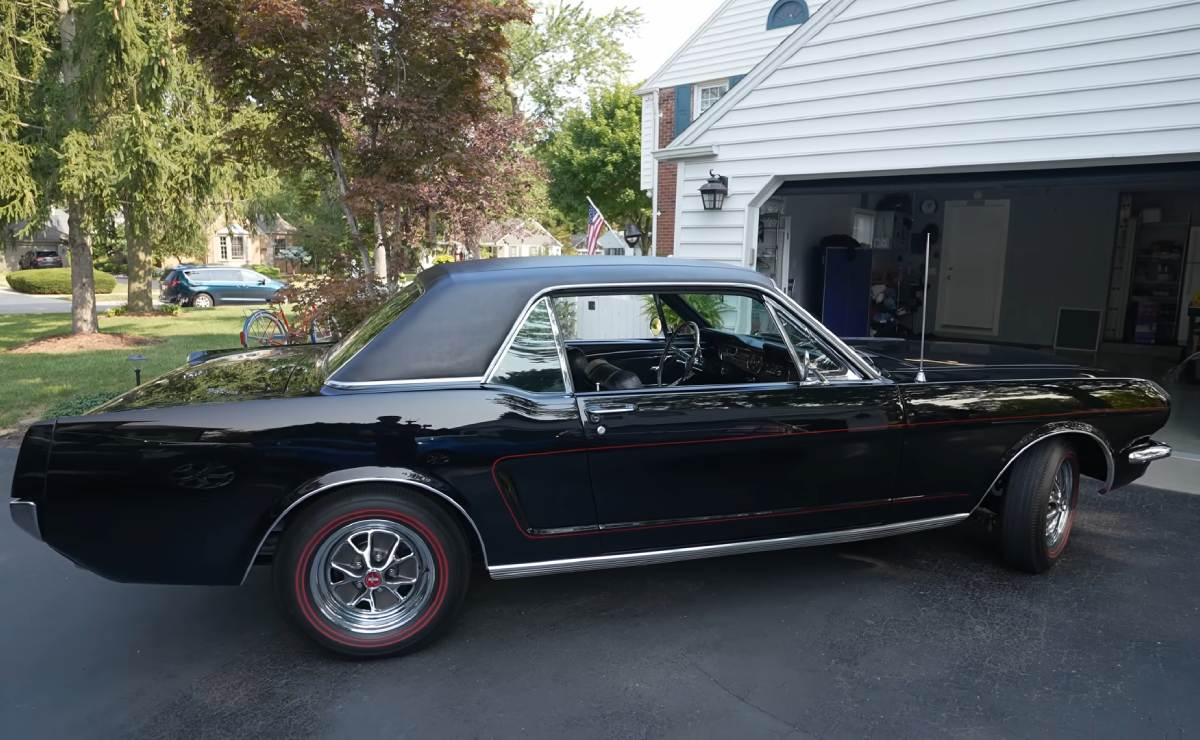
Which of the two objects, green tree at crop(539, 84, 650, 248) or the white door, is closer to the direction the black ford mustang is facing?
the white door

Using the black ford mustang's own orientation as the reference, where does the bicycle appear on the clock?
The bicycle is roughly at 8 o'clock from the black ford mustang.

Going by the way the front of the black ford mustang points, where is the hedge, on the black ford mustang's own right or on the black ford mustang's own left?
on the black ford mustang's own left

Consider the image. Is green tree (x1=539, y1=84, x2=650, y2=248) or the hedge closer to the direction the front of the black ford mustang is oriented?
the green tree

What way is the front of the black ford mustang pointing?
to the viewer's right

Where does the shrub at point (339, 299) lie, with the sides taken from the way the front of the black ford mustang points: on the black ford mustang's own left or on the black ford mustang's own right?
on the black ford mustang's own left

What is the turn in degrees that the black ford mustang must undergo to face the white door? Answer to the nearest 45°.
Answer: approximately 45° to its left

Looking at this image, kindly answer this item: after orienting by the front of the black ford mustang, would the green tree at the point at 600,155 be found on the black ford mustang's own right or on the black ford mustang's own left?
on the black ford mustang's own left

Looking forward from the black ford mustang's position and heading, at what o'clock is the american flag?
The american flag is roughly at 9 o'clock from the black ford mustang.

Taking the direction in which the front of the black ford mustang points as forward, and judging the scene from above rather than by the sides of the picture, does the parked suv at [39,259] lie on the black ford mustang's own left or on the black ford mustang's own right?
on the black ford mustang's own left

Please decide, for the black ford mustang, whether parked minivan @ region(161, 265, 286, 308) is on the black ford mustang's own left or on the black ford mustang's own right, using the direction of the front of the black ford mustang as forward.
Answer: on the black ford mustang's own left
